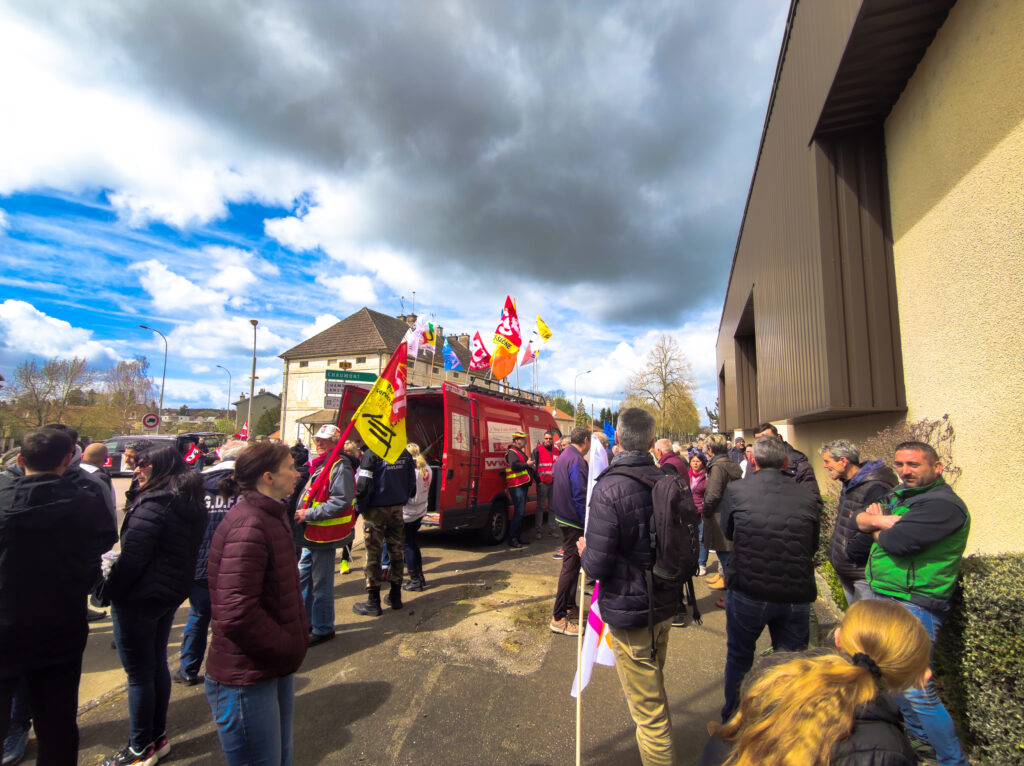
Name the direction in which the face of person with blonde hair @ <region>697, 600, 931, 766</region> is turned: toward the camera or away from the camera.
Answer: away from the camera

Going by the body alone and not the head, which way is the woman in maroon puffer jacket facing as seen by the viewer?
to the viewer's right

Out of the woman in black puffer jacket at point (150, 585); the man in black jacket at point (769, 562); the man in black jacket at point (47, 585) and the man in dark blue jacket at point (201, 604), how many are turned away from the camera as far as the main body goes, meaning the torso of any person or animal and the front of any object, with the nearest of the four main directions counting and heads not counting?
3

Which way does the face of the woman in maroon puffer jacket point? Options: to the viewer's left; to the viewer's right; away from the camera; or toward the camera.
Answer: to the viewer's right

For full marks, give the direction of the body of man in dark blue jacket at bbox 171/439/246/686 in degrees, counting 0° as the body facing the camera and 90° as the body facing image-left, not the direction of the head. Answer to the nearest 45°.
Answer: approximately 180°

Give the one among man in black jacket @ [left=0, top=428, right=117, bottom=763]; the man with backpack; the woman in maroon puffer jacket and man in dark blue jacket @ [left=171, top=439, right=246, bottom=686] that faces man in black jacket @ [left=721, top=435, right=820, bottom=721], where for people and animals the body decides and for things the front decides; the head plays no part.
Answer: the woman in maroon puffer jacket

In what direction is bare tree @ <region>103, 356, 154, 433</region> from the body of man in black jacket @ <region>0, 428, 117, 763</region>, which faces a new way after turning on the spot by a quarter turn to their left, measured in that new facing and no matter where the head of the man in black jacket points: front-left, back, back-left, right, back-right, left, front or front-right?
right

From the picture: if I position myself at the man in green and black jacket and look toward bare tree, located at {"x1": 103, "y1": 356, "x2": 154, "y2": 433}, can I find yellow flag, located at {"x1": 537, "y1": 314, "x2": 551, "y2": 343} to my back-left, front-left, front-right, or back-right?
front-right

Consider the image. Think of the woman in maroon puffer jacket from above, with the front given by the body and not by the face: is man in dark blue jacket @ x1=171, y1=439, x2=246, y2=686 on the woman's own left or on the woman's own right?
on the woman's own left

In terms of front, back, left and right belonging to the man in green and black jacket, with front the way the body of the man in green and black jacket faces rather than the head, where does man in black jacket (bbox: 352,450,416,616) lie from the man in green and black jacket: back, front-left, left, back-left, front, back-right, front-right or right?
front-right

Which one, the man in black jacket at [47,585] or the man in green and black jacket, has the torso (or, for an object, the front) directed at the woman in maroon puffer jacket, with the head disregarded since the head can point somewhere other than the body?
the man in green and black jacket

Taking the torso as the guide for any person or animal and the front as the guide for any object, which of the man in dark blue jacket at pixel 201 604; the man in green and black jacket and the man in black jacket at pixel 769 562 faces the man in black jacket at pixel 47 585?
the man in green and black jacket

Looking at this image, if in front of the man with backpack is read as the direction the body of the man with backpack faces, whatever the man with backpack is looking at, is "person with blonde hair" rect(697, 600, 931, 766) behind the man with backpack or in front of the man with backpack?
behind

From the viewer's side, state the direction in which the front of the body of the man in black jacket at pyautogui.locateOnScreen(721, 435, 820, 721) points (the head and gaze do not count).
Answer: away from the camera
